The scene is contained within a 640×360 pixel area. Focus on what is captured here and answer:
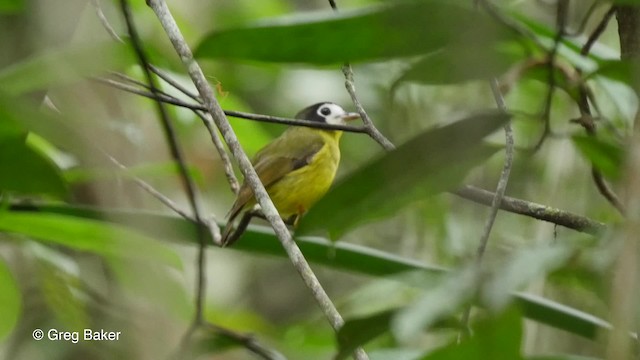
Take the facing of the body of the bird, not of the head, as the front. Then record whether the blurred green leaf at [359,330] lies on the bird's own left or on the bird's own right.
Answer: on the bird's own right

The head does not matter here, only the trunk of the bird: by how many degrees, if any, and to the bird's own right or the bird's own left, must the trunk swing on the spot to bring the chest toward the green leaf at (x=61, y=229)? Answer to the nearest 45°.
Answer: approximately 90° to the bird's own right

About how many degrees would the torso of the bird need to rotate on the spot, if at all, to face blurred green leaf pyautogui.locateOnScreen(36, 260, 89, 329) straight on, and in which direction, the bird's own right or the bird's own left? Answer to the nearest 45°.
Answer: approximately 135° to the bird's own right

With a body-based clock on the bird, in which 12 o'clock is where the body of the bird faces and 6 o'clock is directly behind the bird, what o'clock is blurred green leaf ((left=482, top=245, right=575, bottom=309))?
The blurred green leaf is roughly at 3 o'clock from the bird.

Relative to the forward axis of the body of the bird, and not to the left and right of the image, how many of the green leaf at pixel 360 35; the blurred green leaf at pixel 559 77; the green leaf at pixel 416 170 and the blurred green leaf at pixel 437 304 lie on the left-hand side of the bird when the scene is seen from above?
0

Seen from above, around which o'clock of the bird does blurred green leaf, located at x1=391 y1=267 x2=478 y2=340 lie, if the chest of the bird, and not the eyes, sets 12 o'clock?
The blurred green leaf is roughly at 3 o'clock from the bird.

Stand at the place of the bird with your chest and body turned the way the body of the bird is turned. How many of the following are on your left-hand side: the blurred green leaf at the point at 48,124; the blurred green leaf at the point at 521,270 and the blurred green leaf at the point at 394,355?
0

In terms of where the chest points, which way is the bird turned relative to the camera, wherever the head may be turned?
to the viewer's right

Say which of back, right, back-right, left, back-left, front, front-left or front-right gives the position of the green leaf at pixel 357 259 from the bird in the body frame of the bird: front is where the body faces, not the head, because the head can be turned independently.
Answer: right

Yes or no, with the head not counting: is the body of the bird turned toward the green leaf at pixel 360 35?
no
